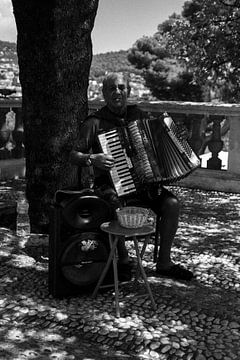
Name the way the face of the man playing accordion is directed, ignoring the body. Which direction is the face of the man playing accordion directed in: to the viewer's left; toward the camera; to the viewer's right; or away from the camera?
toward the camera

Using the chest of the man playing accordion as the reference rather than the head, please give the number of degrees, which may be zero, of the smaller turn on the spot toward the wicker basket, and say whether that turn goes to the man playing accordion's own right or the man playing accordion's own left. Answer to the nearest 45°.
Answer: approximately 45° to the man playing accordion's own right

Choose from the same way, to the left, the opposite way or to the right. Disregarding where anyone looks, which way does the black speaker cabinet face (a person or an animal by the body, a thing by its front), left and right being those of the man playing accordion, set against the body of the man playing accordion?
the same way

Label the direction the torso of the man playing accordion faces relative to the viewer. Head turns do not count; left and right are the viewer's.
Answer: facing the viewer and to the right of the viewer

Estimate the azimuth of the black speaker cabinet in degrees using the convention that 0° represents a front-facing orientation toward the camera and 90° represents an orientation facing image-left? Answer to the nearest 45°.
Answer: approximately 315°

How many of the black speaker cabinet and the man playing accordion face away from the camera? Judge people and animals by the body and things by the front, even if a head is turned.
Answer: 0
